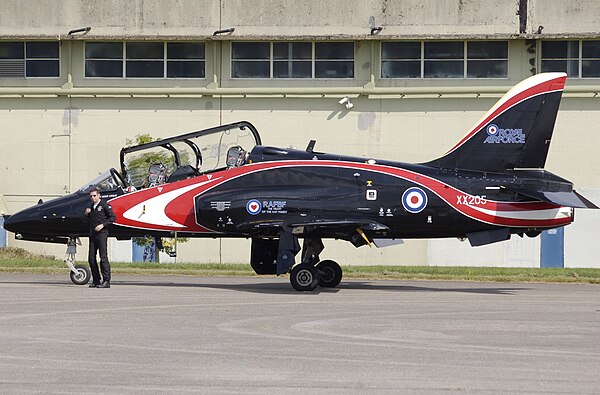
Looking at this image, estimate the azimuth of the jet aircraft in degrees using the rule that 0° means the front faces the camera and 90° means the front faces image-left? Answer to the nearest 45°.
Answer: approximately 90°

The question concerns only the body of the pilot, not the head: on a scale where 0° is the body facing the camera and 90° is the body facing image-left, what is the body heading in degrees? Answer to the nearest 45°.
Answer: approximately 45°
